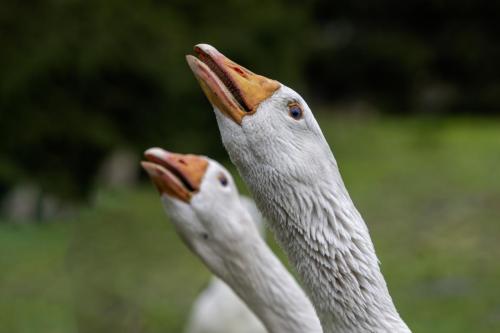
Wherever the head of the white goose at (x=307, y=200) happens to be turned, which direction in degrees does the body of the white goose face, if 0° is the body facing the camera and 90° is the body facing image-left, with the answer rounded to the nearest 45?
approximately 90°

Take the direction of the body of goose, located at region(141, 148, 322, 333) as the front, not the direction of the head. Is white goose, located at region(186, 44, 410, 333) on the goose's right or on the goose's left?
on the goose's left

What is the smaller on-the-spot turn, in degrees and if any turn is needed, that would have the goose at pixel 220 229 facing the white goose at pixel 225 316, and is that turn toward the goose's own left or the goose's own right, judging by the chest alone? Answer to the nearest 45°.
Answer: approximately 90° to the goose's own right

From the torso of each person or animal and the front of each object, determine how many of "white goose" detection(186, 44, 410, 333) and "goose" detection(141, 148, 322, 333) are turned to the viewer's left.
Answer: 2

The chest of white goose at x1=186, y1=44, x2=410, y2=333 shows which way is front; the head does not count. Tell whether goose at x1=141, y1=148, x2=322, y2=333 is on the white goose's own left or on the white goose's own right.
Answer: on the white goose's own right

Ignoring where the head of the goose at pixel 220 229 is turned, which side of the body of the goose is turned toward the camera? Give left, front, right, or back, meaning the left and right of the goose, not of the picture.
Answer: left

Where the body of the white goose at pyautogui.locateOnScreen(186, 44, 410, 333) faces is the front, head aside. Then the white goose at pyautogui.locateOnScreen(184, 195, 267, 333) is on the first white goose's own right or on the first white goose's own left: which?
on the first white goose's own right
